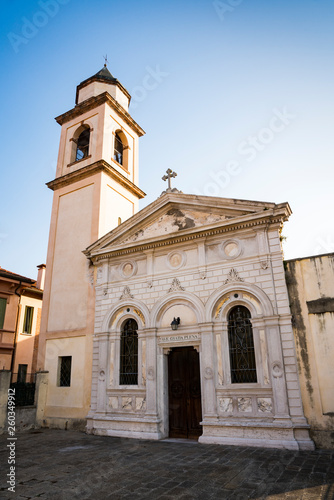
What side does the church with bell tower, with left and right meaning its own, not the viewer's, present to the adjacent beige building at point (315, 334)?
left

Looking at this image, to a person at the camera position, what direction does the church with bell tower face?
facing the viewer and to the left of the viewer

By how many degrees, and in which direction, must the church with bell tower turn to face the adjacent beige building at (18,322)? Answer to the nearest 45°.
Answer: approximately 90° to its right
